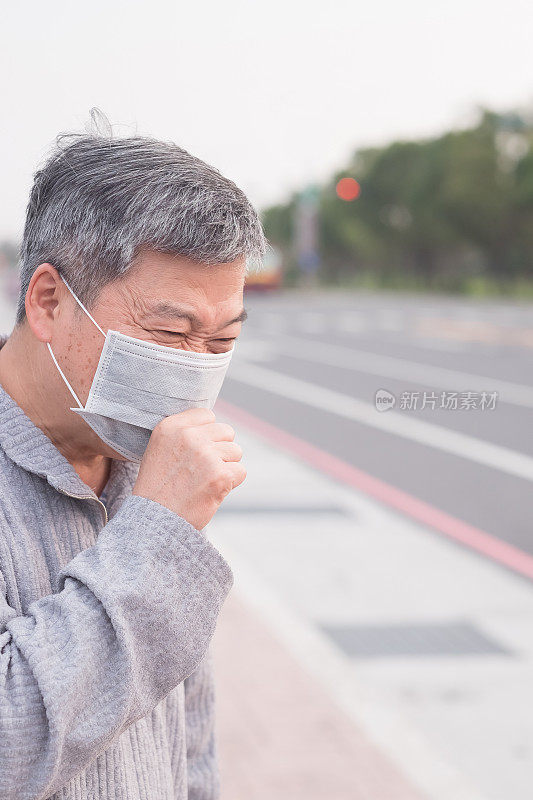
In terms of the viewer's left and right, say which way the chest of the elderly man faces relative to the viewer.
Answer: facing the viewer and to the right of the viewer

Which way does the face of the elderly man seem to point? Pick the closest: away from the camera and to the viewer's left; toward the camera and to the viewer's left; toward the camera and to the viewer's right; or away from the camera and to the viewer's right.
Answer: toward the camera and to the viewer's right
